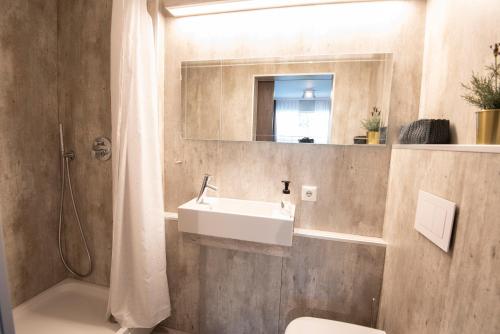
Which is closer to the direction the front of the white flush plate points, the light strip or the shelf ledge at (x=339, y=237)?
the light strip

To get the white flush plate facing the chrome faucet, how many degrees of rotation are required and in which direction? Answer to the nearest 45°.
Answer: approximately 45° to its right

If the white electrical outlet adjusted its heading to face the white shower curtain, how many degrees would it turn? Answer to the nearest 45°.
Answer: approximately 45° to its right

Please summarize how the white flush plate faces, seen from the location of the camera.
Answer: facing the viewer and to the left of the viewer
